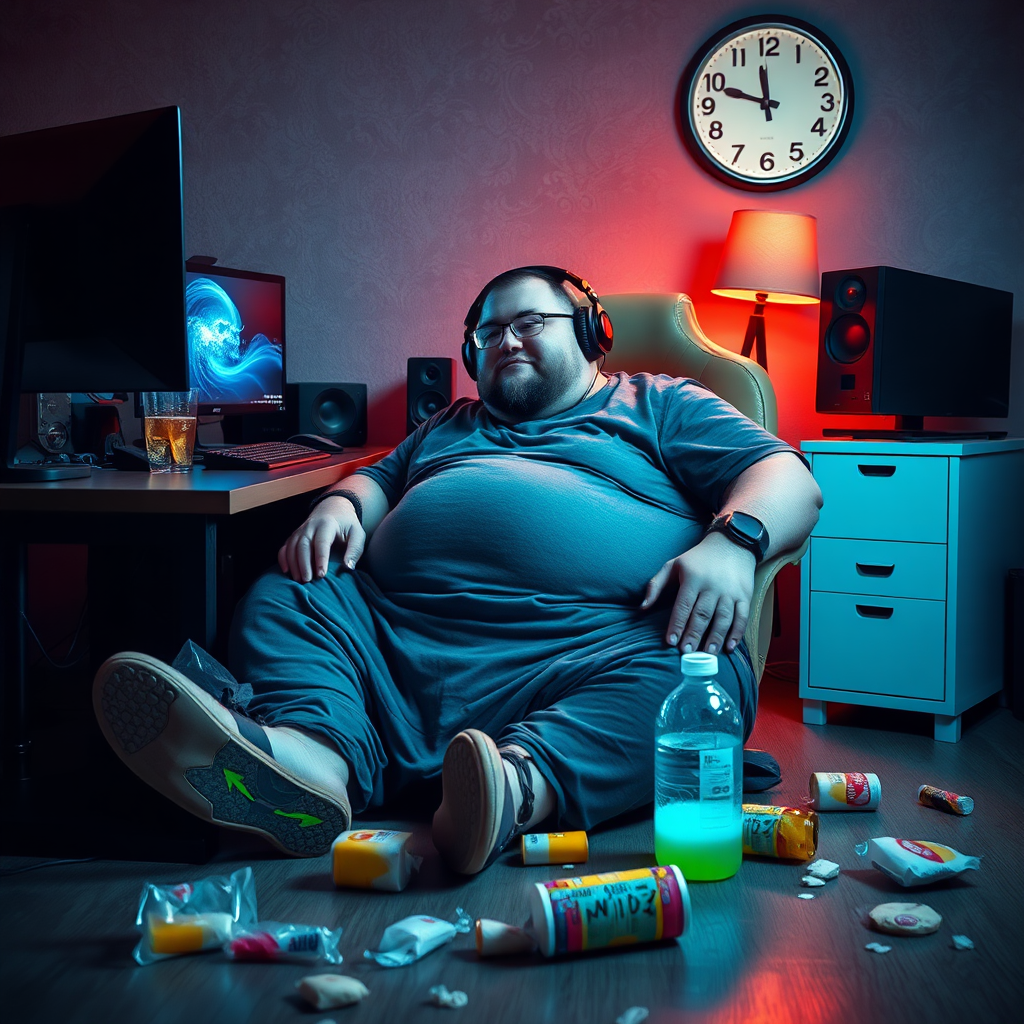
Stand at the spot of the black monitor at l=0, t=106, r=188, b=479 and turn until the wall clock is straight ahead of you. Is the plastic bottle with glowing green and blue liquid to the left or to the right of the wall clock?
right

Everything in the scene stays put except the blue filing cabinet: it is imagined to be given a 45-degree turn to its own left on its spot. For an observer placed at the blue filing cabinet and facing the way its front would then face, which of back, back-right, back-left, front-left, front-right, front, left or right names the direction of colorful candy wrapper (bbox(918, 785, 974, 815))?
front

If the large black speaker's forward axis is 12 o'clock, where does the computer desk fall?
The computer desk is roughly at 12 o'clock from the large black speaker.

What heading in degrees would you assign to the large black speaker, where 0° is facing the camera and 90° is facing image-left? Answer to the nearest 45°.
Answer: approximately 45°

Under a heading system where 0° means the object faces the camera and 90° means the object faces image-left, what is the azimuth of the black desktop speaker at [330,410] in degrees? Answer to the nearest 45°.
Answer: approximately 0°

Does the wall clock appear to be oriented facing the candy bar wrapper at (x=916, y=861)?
yes

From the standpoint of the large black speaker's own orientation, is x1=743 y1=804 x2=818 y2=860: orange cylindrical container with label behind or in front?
in front

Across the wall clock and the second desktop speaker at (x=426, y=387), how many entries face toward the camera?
2

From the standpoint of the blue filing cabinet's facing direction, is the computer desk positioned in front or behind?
in front

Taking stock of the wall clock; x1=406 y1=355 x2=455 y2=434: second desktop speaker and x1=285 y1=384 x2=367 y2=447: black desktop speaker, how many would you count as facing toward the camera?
3
